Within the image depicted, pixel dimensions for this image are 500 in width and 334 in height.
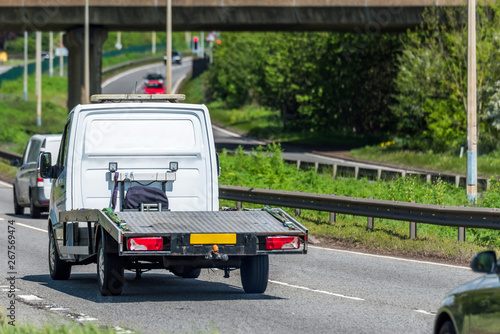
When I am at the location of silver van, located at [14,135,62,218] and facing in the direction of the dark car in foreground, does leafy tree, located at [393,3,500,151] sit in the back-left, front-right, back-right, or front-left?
back-left

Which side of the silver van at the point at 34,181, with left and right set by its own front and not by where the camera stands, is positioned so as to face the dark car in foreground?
back

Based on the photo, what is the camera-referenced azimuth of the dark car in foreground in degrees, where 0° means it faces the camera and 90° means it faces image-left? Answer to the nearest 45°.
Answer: approximately 135°

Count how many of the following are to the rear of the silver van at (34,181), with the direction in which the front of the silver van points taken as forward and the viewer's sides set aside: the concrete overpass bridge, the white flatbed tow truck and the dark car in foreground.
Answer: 2

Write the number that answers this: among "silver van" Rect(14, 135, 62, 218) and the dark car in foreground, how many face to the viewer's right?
0

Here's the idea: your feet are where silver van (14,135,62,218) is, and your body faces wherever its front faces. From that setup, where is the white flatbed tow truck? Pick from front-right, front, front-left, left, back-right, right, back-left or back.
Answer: back

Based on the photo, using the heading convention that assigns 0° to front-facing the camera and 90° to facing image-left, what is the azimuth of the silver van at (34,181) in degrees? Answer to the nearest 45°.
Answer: approximately 180°
